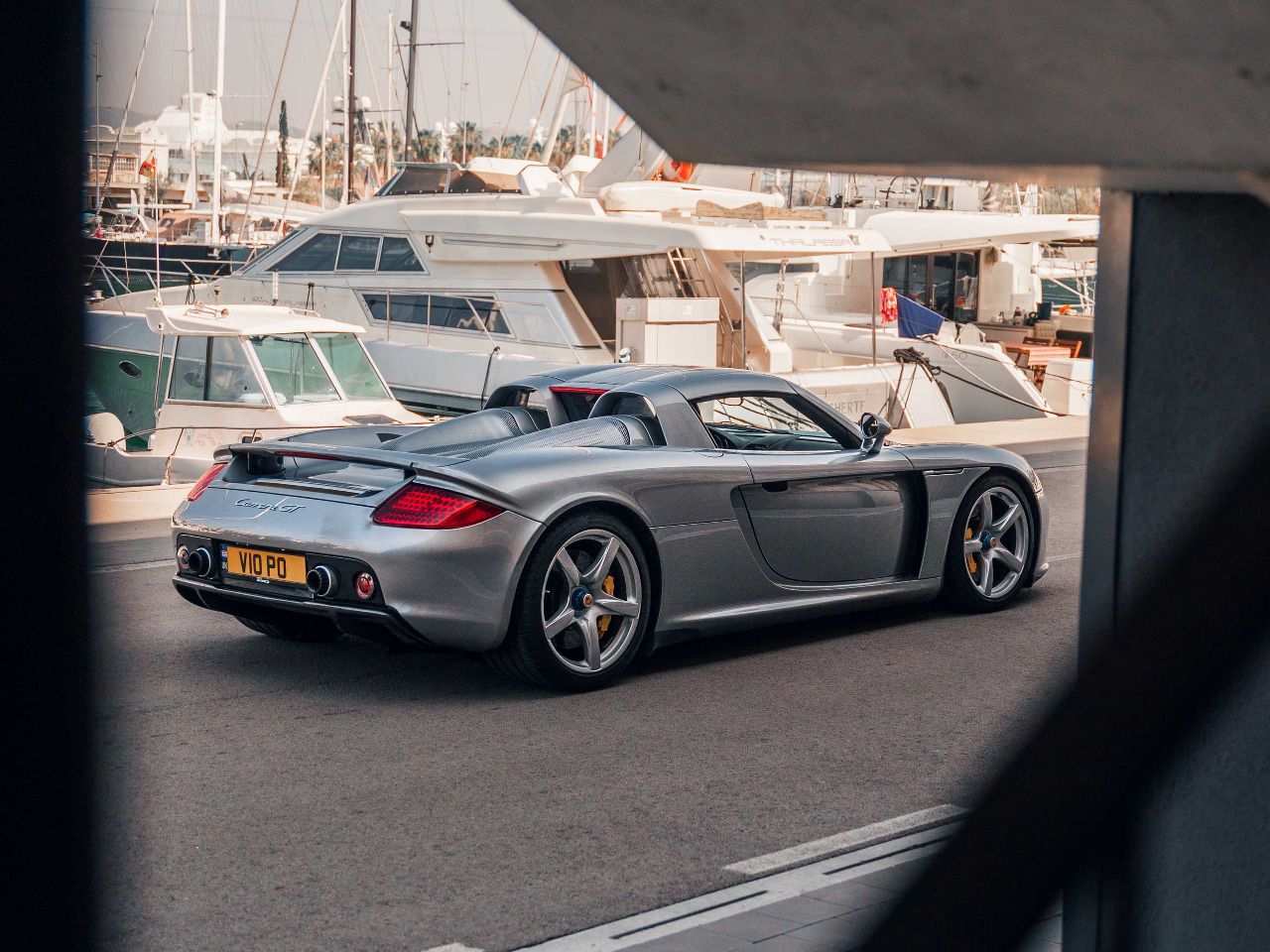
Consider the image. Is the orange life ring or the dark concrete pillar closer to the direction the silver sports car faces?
the orange life ring

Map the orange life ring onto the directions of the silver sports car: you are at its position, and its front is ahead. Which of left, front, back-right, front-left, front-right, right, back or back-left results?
front-left

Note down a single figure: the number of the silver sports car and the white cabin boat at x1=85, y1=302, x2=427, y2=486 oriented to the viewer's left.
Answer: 0

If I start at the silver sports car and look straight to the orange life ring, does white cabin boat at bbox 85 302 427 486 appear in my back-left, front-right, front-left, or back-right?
front-left

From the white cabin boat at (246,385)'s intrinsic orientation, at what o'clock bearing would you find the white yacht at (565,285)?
the white yacht at (565,285) is roughly at 9 o'clock from the white cabin boat at (246,385).

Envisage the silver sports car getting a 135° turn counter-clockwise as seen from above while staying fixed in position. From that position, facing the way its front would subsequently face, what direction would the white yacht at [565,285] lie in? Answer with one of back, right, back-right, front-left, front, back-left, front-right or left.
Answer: right

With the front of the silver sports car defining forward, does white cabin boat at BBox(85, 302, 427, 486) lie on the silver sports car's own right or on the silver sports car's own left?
on the silver sports car's own left

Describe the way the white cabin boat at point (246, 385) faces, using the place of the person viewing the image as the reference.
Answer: facing the viewer and to the right of the viewer

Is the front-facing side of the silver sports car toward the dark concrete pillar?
no

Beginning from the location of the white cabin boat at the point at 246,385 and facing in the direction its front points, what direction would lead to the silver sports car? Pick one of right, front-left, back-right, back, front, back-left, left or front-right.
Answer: front-right

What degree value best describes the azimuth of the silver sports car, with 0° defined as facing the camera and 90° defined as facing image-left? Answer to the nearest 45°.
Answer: approximately 225°

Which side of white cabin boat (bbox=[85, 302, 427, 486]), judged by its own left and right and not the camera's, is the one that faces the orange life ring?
left

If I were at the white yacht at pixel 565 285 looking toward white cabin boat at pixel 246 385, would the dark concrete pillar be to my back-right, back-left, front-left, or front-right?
front-left

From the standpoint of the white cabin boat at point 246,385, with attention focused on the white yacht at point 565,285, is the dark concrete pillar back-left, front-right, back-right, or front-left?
back-right

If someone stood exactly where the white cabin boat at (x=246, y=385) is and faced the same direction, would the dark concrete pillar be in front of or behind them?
in front
